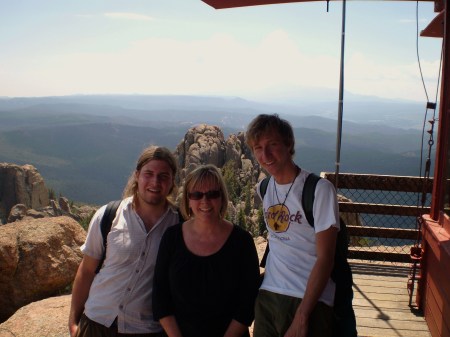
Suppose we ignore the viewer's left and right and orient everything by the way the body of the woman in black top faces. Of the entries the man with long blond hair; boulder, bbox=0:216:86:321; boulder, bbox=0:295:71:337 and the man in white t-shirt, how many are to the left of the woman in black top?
1

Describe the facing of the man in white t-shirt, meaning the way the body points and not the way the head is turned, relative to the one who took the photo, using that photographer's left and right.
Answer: facing the viewer and to the left of the viewer

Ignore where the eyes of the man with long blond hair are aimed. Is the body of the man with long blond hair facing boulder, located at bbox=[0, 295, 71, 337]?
no

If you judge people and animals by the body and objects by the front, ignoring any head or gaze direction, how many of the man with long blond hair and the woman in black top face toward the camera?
2

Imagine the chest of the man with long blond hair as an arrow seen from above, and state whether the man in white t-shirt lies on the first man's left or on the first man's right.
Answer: on the first man's left

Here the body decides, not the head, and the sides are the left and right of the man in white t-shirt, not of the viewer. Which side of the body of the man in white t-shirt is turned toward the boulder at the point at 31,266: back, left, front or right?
right

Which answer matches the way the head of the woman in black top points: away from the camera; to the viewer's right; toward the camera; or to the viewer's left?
toward the camera

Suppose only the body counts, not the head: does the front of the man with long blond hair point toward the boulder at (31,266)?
no

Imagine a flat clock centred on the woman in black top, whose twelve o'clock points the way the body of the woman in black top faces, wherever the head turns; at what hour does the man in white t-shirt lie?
The man in white t-shirt is roughly at 9 o'clock from the woman in black top.

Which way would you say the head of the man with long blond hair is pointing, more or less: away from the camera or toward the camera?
toward the camera

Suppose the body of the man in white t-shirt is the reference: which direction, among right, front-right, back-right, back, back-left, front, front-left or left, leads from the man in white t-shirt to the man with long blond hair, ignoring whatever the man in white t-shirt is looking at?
front-right

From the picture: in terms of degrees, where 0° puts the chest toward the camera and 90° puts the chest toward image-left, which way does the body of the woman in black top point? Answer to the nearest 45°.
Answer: approximately 0°

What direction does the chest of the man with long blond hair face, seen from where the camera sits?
toward the camera

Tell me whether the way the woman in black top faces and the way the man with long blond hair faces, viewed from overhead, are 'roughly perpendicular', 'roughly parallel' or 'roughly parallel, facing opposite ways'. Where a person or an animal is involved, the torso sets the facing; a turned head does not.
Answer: roughly parallel
